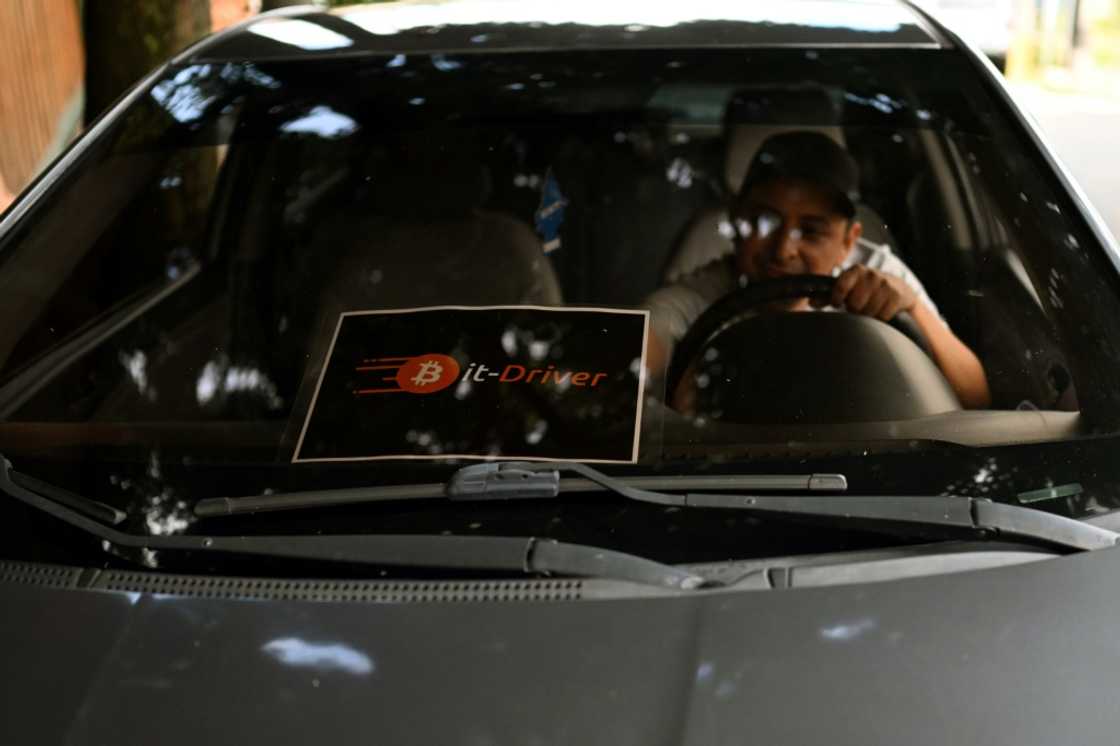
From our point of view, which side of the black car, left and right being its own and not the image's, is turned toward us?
front

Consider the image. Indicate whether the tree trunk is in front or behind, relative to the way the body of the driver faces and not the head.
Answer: behind

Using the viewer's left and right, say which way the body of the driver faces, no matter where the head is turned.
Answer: facing the viewer

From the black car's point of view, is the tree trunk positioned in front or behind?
behind
